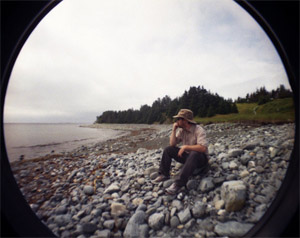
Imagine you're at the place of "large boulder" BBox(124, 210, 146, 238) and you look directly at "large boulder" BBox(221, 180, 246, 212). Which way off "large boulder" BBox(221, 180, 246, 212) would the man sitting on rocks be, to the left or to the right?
left

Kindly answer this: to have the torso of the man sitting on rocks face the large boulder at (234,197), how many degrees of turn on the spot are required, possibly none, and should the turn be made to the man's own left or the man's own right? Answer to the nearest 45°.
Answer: approximately 90° to the man's own left

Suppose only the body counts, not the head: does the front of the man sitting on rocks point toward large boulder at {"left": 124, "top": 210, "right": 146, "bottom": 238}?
yes

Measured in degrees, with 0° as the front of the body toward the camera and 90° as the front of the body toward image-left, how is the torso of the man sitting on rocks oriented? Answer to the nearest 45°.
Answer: approximately 45°
